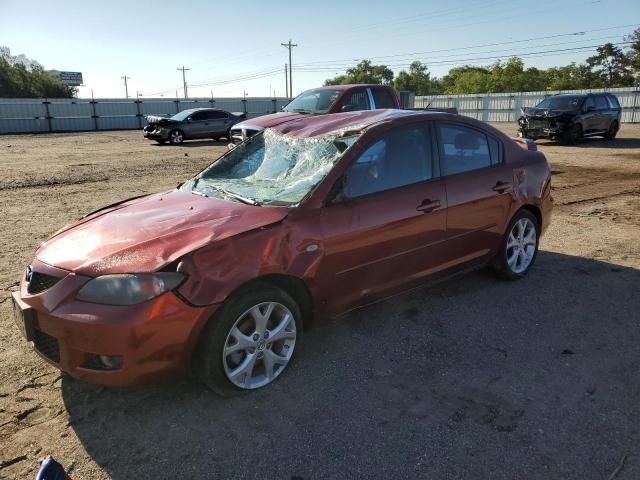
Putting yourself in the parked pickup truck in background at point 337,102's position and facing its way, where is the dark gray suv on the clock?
The dark gray suv is roughly at 6 o'clock from the parked pickup truck in background.

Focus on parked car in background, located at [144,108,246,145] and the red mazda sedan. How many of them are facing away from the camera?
0

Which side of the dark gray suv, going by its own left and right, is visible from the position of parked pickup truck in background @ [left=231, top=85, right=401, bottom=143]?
front

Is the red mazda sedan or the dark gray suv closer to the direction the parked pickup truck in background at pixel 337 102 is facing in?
the red mazda sedan

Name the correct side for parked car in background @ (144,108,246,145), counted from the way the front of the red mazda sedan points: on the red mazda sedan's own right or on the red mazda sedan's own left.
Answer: on the red mazda sedan's own right

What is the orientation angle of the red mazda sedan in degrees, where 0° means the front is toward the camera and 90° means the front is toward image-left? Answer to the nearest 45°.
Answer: approximately 45°

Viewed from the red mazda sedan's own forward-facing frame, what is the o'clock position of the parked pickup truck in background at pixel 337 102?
The parked pickup truck in background is roughly at 5 o'clock from the red mazda sedan.

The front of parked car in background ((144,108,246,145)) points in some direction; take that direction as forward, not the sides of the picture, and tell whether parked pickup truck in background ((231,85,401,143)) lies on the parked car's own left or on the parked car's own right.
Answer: on the parked car's own left

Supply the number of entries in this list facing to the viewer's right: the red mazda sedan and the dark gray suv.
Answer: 0

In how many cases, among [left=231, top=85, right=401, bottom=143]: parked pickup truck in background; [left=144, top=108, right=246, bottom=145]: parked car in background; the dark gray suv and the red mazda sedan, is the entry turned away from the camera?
0

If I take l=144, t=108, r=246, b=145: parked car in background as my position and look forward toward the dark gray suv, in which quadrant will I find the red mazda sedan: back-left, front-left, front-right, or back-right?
front-right

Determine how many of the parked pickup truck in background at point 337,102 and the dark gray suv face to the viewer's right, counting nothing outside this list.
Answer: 0

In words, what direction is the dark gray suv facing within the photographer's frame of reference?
facing the viewer and to the left of the viewer

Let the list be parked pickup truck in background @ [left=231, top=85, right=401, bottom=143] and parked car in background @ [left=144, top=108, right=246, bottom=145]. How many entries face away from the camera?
0

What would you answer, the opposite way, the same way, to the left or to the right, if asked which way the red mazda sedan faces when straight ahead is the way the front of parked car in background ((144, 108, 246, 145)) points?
the same way

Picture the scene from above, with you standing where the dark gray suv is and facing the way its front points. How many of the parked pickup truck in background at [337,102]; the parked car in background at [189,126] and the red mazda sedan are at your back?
0
